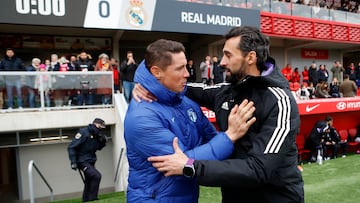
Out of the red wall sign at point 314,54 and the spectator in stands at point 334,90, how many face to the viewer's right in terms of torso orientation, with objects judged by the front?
0

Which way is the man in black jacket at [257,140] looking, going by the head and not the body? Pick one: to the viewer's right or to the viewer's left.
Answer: to the viewer's left

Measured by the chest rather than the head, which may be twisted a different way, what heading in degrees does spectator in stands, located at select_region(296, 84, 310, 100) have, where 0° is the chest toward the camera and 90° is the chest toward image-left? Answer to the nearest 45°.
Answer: approximately 0°

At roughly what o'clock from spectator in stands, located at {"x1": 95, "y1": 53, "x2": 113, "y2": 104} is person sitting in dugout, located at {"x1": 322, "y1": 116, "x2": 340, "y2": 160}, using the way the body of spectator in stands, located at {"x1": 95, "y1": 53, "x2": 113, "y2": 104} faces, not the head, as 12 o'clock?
person sitting in dugout, located at {"x1": 322, "y1": 116, "x2": 340, "y2": 160} is roughly at 9 o'clock from spectator in stands, located at {"x1": 95, "y1": 53, "x2": 113, "y2": 104}.

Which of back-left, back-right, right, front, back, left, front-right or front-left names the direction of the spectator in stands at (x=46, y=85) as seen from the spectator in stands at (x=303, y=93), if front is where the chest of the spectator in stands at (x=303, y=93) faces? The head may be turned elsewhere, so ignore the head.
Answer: front-right

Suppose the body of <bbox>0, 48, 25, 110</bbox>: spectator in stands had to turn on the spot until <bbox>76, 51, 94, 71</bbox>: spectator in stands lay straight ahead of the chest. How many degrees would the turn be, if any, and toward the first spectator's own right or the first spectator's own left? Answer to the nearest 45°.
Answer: approximately 90° to the first spectator's own left

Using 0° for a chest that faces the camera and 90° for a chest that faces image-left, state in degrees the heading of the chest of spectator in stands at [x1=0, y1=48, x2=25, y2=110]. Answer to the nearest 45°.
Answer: approximately 0°

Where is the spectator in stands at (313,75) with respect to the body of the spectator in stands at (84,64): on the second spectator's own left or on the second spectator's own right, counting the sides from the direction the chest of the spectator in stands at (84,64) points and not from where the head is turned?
on the second spectator's own left

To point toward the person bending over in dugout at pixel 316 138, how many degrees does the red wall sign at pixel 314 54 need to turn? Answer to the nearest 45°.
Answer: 0° — it already faces them

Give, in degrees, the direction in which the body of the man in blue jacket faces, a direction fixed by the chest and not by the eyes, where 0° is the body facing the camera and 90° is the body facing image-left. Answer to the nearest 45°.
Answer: approximately 315°
